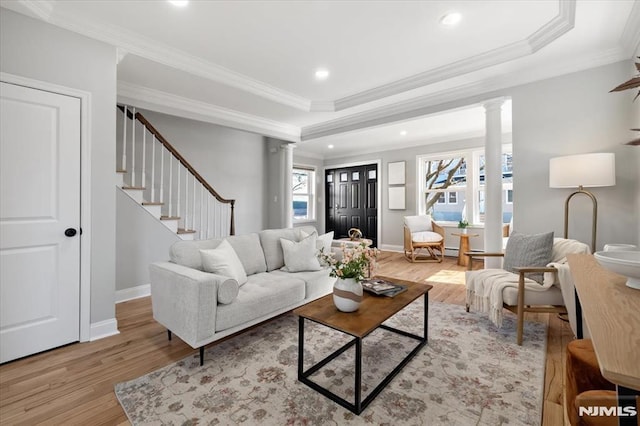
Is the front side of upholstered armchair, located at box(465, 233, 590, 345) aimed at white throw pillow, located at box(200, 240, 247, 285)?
yes

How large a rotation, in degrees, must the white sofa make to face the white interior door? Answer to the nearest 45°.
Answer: approximately 135° to its right

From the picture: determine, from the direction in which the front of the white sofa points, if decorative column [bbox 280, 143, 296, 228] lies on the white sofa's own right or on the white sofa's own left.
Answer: on the white sofa's own left

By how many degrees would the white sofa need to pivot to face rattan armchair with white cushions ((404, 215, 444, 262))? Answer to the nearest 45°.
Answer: approximately 90° to its left

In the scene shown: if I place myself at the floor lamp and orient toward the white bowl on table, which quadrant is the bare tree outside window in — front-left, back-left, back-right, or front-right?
back-right

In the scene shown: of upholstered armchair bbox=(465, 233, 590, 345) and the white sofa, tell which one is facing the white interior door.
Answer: the upholstered armchair

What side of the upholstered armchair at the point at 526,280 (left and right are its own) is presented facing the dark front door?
right
